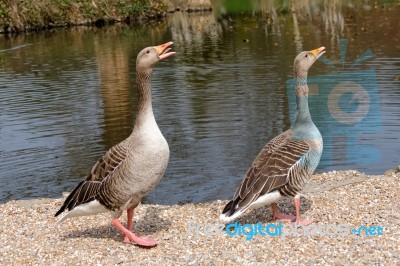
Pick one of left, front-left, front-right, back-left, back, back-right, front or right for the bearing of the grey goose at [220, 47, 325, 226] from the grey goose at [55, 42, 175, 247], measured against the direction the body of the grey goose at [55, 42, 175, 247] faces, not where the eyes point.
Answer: front

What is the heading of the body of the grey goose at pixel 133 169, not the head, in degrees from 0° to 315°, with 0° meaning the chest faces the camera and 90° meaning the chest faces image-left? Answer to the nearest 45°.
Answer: approximately 270°

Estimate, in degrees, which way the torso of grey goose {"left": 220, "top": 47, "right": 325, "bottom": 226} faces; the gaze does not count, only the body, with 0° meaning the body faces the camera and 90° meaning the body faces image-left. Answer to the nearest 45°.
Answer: approximately 270°

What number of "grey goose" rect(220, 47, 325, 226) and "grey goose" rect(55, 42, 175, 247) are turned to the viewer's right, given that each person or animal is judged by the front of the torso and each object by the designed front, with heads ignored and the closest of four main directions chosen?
2

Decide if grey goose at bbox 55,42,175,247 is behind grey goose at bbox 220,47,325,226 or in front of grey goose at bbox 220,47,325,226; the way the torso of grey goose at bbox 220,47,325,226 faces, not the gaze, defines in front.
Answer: behind
